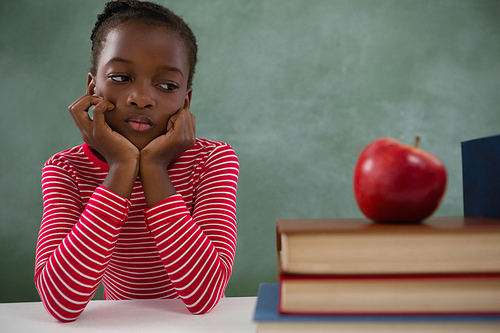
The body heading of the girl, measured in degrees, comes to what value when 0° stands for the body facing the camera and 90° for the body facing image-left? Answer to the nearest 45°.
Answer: approximately 0°
